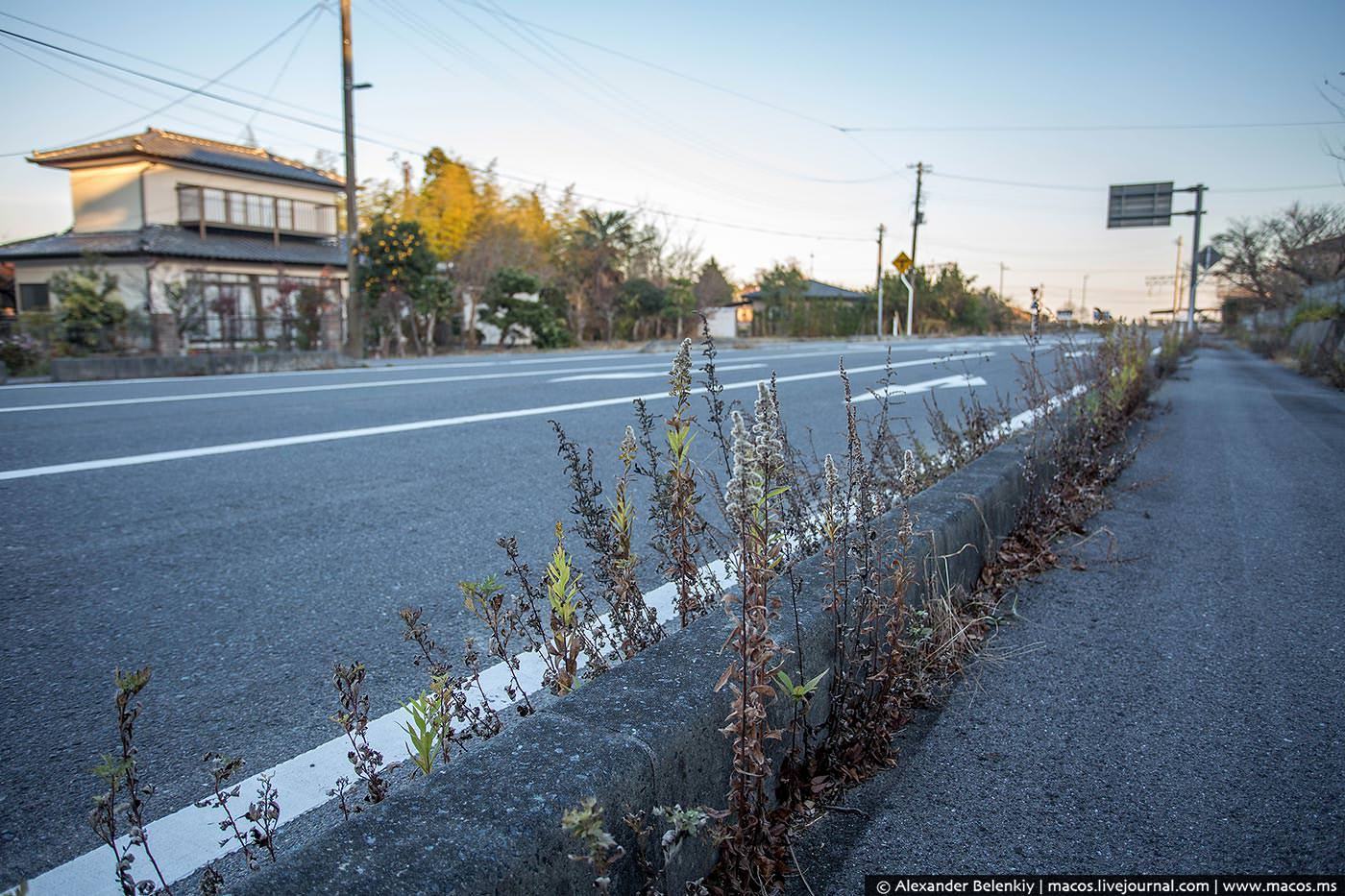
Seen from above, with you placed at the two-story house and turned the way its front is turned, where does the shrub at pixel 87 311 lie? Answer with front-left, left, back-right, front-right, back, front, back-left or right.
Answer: front-right

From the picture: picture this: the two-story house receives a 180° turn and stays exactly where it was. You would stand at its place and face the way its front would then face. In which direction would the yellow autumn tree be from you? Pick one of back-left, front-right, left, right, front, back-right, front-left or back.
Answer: right

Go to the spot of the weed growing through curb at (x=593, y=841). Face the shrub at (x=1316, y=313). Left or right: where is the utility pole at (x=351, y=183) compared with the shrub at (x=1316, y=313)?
left

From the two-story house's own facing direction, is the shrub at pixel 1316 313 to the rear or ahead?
ahead

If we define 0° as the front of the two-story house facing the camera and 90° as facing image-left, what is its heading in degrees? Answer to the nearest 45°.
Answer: approximately 315°

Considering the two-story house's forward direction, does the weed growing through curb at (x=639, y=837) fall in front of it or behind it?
in front

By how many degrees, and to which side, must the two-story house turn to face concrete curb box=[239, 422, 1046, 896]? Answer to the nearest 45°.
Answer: approximately 45° to its right

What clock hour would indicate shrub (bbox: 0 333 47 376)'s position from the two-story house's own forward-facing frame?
The shrub is roughly at 2 o'clock from the two-story house.

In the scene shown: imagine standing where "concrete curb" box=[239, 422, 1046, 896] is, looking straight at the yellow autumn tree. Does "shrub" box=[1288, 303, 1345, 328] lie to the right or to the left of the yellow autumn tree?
right

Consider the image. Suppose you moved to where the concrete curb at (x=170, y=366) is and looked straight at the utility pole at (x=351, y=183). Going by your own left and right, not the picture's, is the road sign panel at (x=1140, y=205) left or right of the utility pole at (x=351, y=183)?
right
